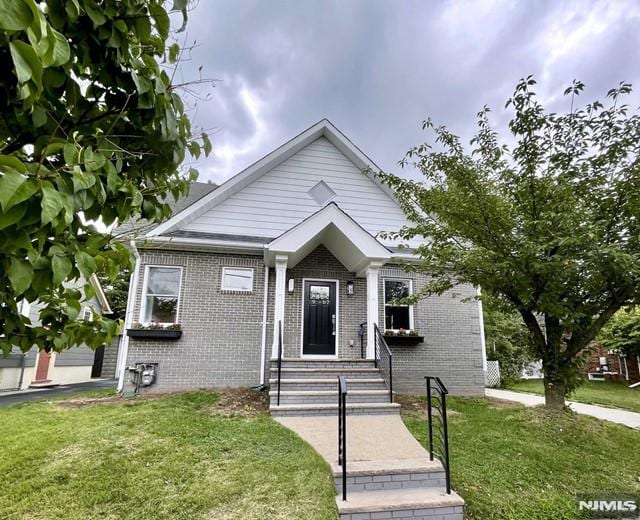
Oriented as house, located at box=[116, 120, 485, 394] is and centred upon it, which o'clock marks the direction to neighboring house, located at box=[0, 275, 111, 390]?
The neighboring house is roughly at 4 o'clock from the house.

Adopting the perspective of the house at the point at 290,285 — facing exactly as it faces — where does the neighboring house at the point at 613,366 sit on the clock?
The neighboring house is roughly at 8 o'clock from the house.

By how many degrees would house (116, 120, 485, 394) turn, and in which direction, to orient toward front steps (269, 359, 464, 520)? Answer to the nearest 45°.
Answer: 0° — it already faces it

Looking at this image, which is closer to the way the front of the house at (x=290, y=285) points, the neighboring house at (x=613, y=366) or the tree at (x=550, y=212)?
the tree

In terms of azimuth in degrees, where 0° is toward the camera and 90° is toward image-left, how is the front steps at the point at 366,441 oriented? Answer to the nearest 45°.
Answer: approximately 0°

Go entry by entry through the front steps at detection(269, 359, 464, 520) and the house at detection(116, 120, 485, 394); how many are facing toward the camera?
2

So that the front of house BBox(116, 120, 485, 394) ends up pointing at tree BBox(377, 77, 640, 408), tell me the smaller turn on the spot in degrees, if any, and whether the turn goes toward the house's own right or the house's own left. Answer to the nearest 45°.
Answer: approximately 45° to the house's own left

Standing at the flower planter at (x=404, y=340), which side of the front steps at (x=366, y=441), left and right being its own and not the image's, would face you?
back

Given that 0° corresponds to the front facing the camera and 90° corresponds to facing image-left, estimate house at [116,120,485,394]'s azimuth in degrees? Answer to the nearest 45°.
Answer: approximately 0°

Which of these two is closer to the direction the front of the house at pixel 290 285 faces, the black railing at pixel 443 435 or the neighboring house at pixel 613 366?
the black railing

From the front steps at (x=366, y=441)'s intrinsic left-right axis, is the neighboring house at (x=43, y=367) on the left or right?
on its right

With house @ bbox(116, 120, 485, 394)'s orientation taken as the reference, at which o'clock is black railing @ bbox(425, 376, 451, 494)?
The black railing is roughly at 11 o'clock from the house.
